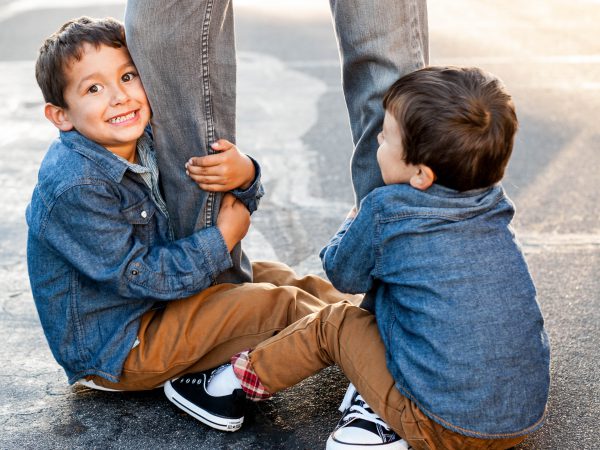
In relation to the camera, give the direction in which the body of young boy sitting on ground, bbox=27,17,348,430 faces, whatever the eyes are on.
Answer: to the viewer's right

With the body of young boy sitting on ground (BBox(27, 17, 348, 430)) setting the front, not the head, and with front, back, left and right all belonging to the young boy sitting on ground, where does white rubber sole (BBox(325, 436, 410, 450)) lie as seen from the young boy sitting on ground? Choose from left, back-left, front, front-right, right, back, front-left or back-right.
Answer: front-right

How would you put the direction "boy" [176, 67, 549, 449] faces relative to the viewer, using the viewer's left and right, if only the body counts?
facing away from the viewer and to the left of the viewer

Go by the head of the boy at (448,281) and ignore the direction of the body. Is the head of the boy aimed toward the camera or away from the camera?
away from the camera

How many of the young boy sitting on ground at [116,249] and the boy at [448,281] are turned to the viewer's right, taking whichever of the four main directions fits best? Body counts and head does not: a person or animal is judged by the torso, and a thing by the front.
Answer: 1

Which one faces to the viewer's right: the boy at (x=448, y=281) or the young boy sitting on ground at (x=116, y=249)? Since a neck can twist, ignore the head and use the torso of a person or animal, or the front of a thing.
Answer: the young boy sitting on ground

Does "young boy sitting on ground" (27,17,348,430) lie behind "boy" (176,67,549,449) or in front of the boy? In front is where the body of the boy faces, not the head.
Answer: in front
